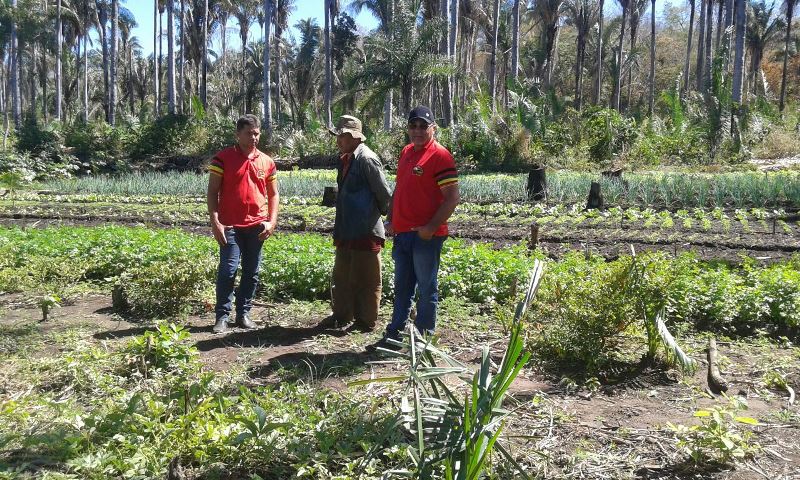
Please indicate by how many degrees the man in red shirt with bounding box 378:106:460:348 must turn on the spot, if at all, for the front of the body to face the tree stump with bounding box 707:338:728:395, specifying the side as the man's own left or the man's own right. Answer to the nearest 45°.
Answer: approximately 90° to the man's own left

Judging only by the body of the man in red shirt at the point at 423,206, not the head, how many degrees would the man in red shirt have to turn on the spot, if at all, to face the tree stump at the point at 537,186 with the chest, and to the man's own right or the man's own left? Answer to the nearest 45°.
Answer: approximately 135° to the man's own right

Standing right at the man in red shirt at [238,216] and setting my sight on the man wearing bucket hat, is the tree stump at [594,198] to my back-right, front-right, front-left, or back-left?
front-left

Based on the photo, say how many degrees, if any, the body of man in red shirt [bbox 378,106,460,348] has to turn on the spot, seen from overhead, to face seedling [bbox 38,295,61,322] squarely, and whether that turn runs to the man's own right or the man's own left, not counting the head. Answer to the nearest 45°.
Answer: approximately 45° to the man's own right

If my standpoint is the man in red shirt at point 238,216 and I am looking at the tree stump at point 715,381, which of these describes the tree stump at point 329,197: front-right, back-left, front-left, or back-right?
back-left

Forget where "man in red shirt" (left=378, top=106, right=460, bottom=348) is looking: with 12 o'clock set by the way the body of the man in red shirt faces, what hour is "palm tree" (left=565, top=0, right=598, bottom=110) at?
The palm tree is roughly at 5 o'clock from the man in red shirt.

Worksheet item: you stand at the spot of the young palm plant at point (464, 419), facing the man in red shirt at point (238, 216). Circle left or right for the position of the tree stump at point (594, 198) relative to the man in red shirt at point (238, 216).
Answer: right

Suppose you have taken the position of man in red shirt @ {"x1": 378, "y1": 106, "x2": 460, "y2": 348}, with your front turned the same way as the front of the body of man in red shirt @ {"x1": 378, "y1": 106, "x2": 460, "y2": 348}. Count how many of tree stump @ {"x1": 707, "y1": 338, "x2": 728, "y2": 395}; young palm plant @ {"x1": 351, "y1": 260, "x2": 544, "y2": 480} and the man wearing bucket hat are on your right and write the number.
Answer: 1

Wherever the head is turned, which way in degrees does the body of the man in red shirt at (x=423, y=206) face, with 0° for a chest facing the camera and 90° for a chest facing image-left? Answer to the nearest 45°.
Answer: approximately 45°

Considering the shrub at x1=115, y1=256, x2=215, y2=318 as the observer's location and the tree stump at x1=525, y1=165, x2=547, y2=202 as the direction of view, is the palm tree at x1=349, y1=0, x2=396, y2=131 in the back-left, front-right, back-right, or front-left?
front-left

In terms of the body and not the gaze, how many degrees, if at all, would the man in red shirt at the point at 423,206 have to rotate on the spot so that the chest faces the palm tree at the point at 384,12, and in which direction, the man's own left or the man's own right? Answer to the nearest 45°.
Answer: approximately 135° to the man's own right

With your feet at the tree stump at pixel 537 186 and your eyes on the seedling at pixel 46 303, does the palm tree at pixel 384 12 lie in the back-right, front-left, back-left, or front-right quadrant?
back-right

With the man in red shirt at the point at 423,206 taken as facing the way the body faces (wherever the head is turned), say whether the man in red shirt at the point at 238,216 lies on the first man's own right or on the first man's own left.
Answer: on the first man's own right

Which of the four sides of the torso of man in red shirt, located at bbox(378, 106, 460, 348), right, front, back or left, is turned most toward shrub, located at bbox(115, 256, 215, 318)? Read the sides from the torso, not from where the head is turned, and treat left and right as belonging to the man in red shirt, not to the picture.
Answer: right
